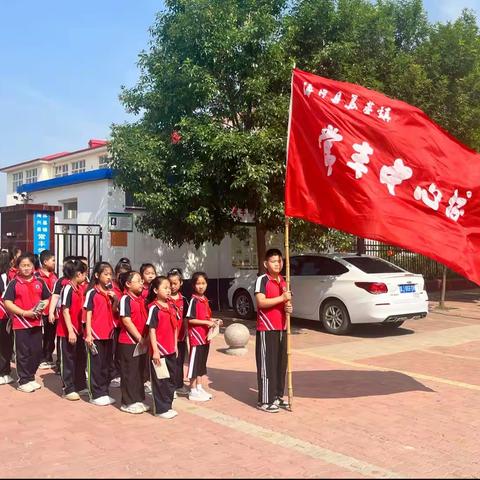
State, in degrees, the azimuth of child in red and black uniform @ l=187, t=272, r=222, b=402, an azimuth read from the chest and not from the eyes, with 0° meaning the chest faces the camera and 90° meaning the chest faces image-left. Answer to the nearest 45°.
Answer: approximately 315°

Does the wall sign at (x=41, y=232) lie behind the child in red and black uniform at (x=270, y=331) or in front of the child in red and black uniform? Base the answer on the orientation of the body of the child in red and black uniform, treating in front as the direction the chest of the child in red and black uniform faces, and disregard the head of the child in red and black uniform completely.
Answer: behind

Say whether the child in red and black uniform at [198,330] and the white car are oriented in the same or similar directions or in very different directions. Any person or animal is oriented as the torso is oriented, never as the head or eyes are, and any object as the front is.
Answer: very different directions

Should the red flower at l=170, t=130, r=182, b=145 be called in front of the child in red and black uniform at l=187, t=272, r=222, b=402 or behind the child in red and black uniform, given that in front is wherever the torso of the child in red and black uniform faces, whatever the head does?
behind

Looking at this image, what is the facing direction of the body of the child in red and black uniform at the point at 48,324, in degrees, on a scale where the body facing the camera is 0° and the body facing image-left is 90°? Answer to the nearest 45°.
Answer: approximately 315°

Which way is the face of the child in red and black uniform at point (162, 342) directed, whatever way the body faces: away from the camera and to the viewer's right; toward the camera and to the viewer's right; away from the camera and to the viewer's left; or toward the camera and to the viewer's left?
toward the camera and to the viewer's right

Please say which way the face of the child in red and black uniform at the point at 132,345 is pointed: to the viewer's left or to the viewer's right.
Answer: to the viewer's right

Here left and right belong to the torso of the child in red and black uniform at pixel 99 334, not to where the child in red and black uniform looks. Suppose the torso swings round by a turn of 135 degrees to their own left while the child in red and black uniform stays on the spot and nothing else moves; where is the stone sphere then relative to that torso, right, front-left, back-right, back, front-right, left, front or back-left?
front-right
